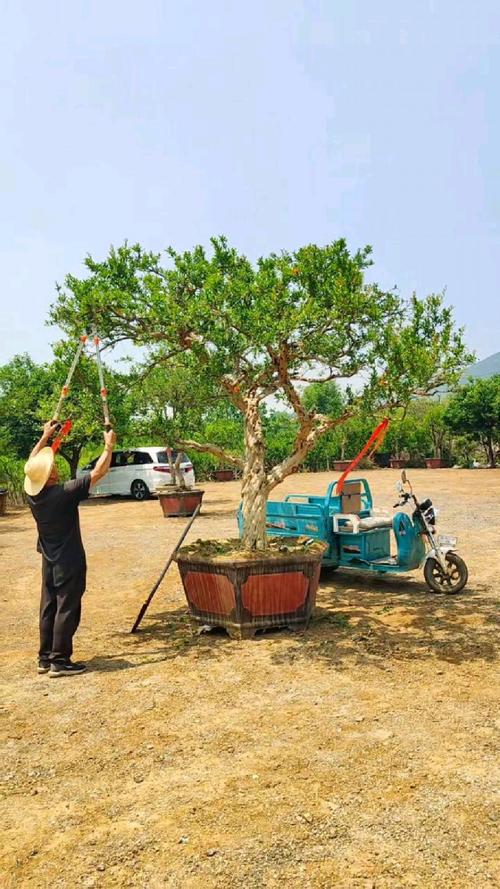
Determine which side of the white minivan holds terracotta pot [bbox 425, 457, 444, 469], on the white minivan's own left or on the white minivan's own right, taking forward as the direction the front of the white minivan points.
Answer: on the white minivan's own right

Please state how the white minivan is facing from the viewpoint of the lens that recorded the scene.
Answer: facing away from the viewer and to the left of the viewer

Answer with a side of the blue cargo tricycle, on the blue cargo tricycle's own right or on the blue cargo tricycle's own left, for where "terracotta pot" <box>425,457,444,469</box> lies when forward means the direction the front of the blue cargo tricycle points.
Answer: on the blue cargo tricycle's own left

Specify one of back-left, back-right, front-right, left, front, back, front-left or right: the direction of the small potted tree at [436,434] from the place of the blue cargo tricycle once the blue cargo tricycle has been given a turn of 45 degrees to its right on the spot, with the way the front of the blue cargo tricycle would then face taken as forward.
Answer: back

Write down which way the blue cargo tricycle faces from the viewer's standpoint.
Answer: facing the viewer and to the right of the viewer

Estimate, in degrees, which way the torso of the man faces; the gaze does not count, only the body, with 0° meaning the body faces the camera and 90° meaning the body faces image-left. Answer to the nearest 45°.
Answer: approximately 225°

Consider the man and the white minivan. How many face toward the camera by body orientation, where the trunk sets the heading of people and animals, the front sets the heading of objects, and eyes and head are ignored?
0

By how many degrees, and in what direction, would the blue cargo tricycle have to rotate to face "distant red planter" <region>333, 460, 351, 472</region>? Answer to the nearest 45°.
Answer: approximately 135° to its left

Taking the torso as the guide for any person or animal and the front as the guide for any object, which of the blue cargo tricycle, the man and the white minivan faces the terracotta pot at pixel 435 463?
the man

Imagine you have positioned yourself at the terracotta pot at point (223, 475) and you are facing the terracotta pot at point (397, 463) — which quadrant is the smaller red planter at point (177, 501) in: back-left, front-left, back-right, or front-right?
back-right

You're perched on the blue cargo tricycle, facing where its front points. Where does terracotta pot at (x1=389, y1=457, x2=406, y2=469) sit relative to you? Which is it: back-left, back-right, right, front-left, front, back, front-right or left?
back-left

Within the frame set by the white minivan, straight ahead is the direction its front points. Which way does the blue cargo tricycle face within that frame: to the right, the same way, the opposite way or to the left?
the opposite way

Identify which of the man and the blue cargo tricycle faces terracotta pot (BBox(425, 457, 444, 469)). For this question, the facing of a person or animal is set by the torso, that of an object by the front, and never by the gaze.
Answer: the man
